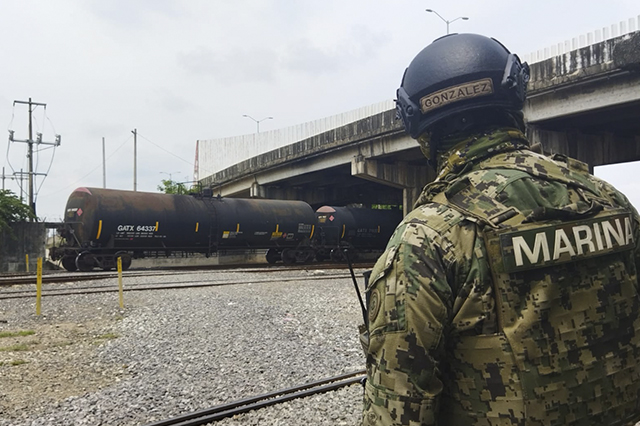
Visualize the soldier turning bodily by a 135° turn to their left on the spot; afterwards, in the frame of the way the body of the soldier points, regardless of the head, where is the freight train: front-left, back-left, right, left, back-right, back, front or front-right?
back-right

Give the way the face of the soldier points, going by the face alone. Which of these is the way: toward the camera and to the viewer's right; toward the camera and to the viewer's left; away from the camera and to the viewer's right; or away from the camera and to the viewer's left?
away from the camera and to the viewer's left

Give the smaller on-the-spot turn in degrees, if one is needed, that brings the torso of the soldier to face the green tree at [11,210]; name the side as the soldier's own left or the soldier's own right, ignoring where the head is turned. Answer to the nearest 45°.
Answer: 0° — they already face it

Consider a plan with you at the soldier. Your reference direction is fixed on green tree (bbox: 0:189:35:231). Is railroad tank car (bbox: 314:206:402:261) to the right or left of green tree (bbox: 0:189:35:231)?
right

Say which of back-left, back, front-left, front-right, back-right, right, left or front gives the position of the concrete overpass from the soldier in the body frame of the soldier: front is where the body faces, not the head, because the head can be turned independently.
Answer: front-right

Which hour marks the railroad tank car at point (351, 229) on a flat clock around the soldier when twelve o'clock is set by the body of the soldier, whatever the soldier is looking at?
The railroad tank car is roughly at 1 o'clock from the soldier.

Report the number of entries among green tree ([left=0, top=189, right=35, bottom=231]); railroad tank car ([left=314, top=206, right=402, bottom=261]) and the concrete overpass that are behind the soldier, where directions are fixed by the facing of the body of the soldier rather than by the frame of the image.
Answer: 0

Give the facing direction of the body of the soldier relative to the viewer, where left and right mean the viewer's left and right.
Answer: facing away from the viewer and to the left of the viewer
